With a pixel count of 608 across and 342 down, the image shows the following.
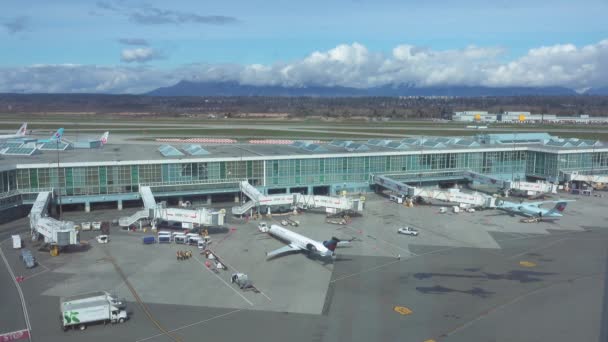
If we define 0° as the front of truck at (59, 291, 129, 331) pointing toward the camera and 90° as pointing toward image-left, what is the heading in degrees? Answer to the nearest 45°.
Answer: approximately 270°
